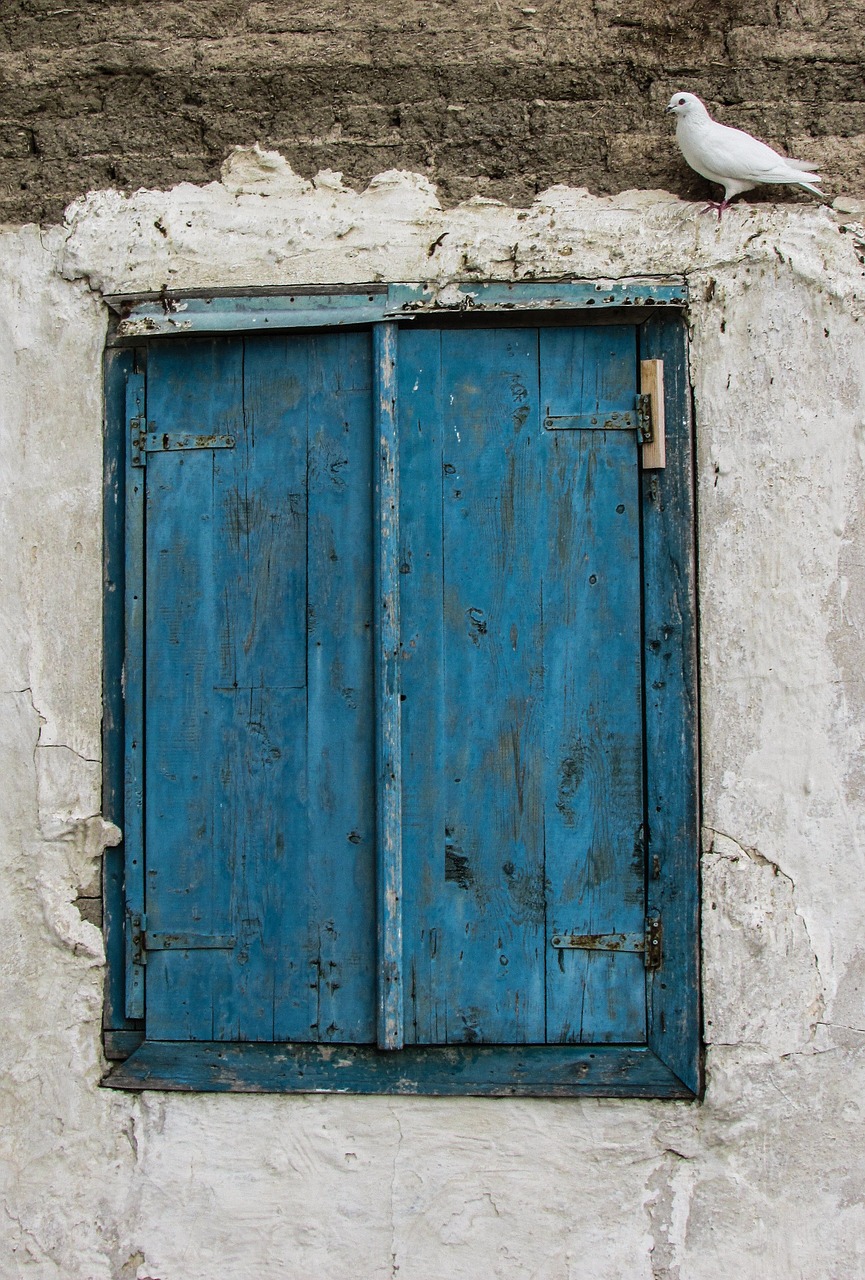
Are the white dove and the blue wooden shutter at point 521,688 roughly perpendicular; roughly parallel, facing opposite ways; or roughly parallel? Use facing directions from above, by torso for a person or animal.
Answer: roughly perpendicular

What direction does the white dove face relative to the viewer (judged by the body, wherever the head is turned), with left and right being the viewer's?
facing to the left of the viewer
